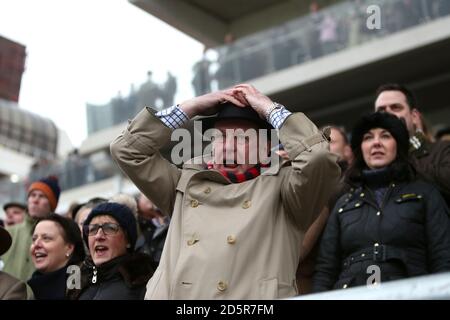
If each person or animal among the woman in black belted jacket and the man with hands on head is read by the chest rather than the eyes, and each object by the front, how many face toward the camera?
2

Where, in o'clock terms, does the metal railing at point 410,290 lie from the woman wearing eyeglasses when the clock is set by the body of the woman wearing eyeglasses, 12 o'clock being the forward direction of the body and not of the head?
The metal railing is roughly at 10 o'clock from the woman wearing eyeglasses.

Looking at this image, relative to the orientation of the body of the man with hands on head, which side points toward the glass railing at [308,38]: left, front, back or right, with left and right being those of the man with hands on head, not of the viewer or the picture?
back

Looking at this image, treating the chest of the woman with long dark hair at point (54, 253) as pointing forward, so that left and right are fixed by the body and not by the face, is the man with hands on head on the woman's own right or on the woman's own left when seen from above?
on the woman's own left

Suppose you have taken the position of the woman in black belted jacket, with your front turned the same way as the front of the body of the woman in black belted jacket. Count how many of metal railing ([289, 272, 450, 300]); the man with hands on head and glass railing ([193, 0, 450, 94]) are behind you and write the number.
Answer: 1

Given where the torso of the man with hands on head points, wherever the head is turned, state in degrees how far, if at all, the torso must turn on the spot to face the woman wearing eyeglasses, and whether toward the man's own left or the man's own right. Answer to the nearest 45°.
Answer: approximately 135° to the man's own right

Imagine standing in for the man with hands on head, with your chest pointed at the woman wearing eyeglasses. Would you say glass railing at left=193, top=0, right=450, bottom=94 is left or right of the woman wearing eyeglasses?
right

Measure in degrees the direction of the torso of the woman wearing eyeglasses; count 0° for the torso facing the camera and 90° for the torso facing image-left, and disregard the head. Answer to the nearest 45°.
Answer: approximately 45°

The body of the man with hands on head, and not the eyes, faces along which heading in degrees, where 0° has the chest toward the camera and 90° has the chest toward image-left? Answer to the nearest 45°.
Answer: approximately 0°

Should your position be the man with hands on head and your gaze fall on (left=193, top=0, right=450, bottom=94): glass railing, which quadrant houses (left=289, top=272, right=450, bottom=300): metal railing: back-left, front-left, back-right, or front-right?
back-right
